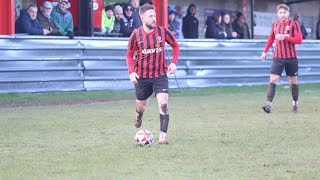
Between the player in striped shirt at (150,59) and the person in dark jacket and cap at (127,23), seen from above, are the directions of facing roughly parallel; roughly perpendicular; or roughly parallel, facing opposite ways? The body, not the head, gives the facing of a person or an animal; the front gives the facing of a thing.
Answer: roughly parallel

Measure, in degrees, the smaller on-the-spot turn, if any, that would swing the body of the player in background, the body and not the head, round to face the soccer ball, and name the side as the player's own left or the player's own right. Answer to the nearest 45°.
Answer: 0° — they already face it

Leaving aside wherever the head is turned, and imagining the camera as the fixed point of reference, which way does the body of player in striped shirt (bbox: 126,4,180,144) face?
toward the camera

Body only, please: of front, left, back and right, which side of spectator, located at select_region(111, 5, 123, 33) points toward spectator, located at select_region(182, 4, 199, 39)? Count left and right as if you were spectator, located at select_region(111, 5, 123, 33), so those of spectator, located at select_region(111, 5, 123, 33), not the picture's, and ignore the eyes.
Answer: left

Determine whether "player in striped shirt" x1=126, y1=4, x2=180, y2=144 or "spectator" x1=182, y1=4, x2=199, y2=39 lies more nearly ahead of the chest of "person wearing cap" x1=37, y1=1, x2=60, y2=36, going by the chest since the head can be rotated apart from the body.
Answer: the player in striped shirt

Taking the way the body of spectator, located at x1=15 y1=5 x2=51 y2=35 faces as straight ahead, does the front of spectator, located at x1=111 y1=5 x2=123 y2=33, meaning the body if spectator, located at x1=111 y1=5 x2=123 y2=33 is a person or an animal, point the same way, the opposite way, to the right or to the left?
the same way

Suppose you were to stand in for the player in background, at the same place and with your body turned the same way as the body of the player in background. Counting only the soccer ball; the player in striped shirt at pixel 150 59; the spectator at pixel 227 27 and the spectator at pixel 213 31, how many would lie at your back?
2

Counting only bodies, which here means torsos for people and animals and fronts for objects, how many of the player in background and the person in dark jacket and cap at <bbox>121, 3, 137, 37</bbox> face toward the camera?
2

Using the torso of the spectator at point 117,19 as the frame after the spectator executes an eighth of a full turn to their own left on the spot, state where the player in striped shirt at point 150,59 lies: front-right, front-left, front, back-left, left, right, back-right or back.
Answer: right

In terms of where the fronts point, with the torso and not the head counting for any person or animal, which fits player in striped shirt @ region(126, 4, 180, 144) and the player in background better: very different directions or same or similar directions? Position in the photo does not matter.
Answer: same or similar directions

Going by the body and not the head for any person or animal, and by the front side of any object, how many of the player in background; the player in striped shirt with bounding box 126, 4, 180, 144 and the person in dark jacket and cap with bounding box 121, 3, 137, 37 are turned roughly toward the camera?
3

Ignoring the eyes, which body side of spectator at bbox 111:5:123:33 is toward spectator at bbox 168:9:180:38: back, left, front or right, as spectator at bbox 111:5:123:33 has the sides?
left

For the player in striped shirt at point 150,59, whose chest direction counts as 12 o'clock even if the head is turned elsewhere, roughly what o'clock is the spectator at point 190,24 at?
The spectator is roughly at 6 o'clock from the player in striped shirt.

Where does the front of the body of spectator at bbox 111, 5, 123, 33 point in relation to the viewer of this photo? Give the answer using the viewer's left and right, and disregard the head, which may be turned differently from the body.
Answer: facing the viewer and to the right of the viewer
